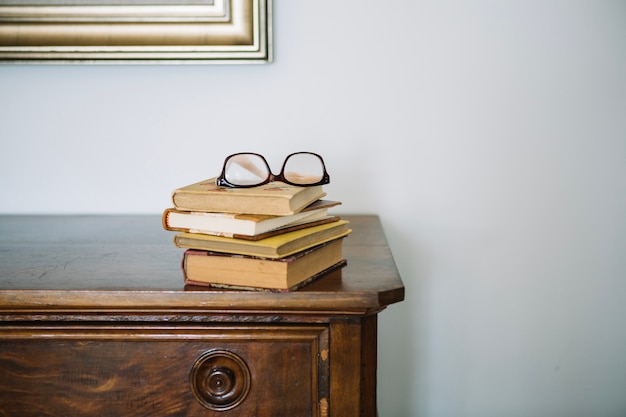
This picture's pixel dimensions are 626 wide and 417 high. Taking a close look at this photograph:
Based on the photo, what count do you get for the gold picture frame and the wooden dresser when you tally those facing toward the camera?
2

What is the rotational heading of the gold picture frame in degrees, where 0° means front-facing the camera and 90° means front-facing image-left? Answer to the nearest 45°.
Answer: approximately 0°

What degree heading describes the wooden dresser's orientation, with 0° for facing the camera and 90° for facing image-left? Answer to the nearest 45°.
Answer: approximately 0°

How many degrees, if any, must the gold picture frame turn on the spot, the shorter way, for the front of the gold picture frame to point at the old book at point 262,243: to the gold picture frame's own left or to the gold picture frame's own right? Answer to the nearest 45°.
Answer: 0° — it already faces it
